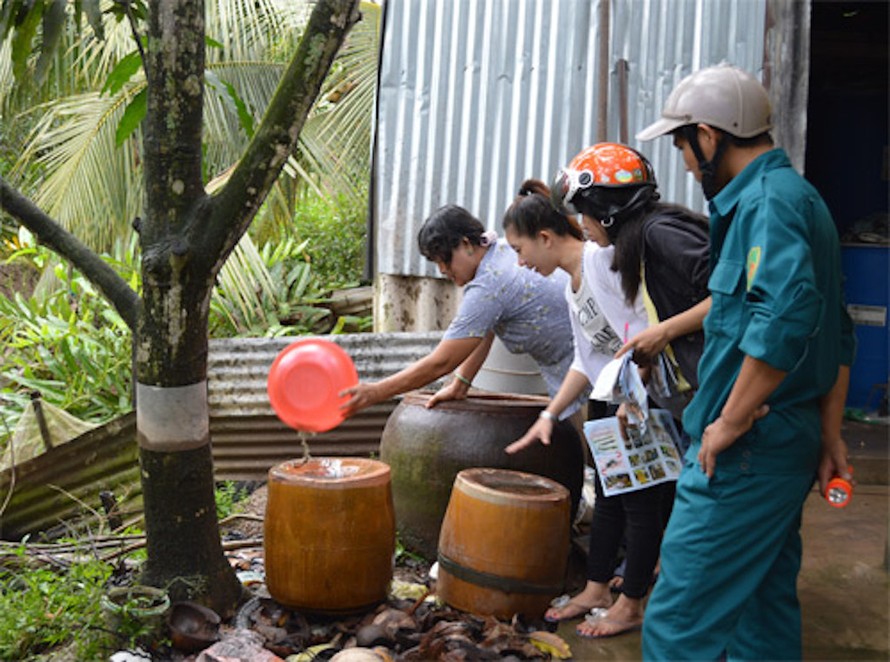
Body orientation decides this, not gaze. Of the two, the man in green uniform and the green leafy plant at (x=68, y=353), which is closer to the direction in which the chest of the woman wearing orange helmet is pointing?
the green leafy plant

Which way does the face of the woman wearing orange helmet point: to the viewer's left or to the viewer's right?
to the viewer's left

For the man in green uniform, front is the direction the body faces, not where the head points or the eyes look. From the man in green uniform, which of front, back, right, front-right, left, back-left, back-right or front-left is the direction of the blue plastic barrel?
right

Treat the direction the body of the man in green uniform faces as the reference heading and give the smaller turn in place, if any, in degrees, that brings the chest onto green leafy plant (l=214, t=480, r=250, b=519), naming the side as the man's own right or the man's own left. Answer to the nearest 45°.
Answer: approximately 45° to the man's own right

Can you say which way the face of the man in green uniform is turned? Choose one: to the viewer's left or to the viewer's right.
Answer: to the viewer's left

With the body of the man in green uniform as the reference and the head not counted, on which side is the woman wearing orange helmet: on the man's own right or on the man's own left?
on the man's own right

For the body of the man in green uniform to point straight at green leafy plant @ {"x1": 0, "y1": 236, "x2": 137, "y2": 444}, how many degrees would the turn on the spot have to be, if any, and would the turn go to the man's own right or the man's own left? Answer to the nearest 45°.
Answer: approximately 45° to the man's own right

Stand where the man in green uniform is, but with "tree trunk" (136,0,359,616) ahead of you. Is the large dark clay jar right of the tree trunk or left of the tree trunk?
right

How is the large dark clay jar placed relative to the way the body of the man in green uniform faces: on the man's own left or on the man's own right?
on the man's own right

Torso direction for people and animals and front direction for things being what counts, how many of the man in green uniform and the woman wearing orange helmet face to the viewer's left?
2

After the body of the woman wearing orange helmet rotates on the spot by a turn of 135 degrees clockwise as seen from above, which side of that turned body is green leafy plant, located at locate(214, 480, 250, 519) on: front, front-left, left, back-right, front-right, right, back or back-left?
left

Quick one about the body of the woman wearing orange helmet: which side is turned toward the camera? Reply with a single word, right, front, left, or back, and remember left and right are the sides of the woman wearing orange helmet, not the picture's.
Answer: left

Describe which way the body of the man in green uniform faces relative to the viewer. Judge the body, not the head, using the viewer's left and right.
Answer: facing to the left of the viewer

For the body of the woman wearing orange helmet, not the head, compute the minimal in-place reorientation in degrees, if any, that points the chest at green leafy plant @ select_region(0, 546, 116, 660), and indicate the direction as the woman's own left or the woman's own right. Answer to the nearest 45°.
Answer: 0° — they already face it
